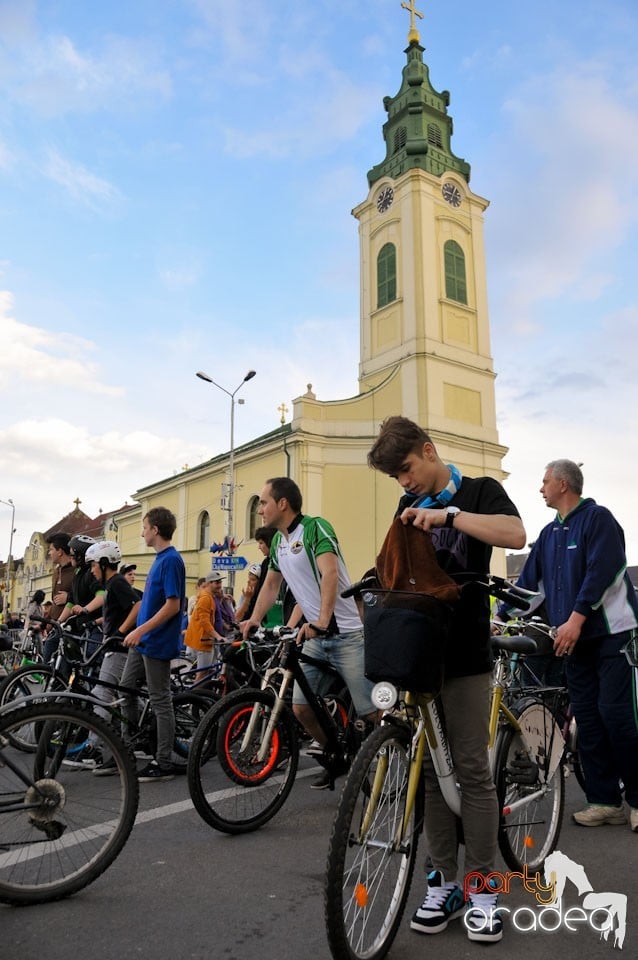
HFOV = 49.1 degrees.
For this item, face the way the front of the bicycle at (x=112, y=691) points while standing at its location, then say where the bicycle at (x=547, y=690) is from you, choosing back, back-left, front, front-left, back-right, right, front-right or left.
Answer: back-left

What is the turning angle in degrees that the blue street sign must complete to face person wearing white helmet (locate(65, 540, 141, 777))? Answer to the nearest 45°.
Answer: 0° — it already faces them

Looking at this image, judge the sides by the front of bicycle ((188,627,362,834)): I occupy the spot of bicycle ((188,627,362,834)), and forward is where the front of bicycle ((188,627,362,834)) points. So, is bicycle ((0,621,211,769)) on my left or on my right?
on my right

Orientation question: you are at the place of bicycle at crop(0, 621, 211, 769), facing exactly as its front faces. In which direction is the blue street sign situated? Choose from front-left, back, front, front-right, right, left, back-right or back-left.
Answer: right

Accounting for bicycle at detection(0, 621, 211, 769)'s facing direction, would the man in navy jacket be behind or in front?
behind

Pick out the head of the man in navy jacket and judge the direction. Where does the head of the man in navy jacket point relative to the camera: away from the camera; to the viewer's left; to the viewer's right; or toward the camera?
to the viewer's left

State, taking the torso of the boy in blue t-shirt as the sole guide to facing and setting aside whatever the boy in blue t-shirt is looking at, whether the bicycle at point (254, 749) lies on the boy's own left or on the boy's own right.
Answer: on the boy's own left

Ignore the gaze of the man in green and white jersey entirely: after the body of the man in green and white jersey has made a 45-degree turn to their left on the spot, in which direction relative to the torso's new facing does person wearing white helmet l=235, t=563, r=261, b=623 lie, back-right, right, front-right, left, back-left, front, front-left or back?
back

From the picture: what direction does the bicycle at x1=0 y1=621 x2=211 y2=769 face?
to the viewer's left

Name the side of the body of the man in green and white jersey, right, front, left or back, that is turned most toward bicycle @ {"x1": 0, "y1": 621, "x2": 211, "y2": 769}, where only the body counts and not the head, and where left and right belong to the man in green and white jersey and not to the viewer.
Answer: right
